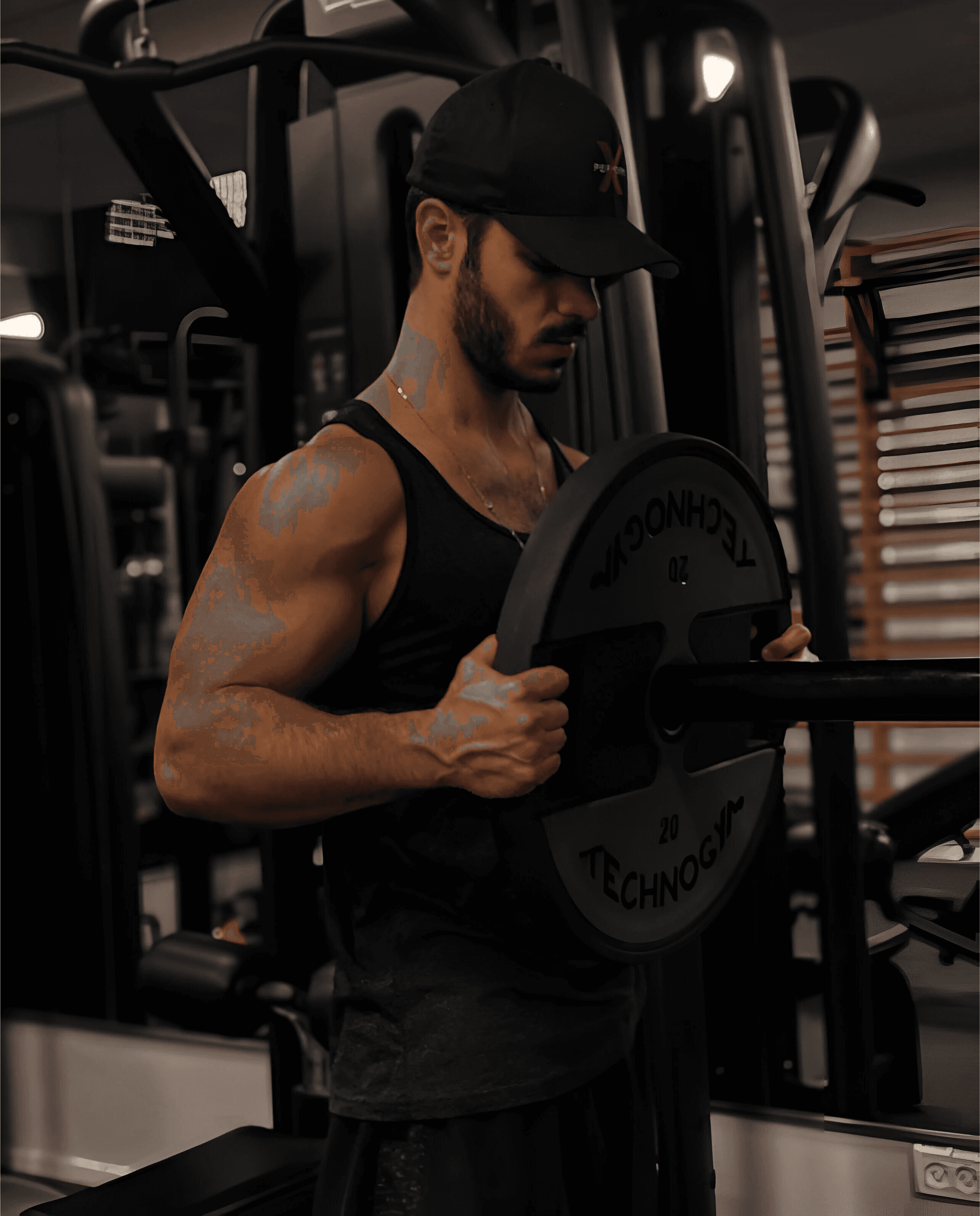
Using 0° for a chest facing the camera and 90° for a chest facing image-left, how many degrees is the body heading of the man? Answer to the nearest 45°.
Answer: approximately 315°

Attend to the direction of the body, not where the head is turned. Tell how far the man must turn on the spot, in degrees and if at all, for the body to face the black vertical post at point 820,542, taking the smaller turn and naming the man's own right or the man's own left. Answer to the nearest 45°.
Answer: approximately 90° to the man's own left

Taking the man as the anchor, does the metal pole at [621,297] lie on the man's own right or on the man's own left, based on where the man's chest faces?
on the man's own left

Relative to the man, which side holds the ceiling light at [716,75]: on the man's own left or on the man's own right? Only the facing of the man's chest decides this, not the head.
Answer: on the man's own left

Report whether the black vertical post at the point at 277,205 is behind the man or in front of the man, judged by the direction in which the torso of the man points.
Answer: behind

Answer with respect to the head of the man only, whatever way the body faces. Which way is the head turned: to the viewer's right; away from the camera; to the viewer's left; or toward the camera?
to the viewer's right
